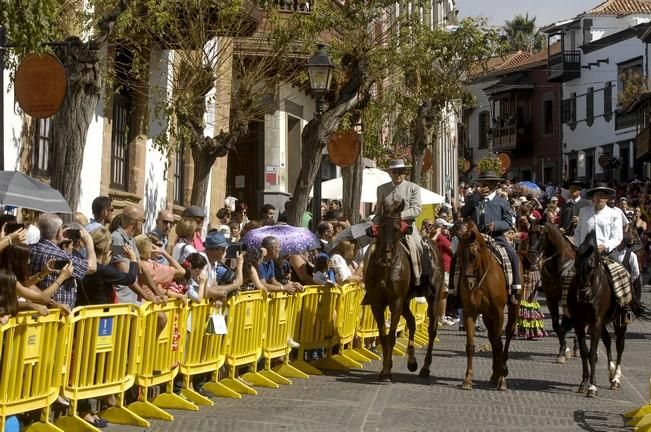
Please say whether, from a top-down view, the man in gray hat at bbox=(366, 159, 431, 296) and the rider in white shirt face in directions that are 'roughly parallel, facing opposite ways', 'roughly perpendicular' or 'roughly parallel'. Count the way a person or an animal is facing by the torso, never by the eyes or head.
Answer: roughly parallel

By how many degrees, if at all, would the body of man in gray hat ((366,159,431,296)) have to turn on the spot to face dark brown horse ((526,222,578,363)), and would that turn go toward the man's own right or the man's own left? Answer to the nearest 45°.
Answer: approximately 90° to the man's own left

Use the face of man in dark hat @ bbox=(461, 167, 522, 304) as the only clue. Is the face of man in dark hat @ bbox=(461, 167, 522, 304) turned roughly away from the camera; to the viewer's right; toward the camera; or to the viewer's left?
toward the camera

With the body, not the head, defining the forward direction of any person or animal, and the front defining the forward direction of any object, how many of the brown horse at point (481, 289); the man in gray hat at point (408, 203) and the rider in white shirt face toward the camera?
3

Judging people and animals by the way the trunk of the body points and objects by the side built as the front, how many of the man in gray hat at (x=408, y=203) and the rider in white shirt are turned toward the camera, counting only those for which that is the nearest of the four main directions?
2

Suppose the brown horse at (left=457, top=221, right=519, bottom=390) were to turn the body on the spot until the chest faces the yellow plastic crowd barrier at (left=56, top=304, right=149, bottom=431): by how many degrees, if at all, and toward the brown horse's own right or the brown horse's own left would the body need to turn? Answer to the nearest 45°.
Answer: approximately 45° to the brown horse's own right

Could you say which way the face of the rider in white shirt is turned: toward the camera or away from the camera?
toward the camera

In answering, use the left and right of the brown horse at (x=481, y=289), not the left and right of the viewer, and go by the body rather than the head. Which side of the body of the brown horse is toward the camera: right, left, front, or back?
front

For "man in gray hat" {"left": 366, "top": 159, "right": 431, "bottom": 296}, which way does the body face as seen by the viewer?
toward the camera

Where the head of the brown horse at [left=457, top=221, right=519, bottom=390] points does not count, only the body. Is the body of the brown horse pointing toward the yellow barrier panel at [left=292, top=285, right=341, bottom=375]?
no

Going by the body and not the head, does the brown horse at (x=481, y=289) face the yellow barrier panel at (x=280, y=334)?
no
